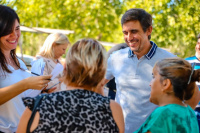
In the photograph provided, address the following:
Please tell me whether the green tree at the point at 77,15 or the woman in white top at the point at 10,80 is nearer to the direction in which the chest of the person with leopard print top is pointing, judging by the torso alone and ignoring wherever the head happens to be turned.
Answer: the green tree

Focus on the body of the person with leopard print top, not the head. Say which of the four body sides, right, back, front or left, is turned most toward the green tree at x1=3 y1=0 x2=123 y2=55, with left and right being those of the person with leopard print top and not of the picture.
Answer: front

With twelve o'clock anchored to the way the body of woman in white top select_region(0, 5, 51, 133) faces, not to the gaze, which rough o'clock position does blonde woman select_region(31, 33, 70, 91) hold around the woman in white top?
The blonde woman is roughly at 8 o'clock from the woman in white top.

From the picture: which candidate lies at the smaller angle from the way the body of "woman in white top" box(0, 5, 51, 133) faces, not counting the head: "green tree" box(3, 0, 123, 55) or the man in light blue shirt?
the man in light blue shirt

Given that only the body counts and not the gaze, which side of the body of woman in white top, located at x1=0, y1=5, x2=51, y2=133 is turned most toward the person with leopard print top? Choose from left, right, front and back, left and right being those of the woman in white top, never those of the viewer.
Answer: front

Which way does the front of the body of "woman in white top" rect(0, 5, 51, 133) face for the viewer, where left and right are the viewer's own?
facing the viewer and to the right of the viewer

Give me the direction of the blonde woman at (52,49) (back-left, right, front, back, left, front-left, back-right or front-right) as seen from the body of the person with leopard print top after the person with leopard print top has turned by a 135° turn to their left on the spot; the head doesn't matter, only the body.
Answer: back-right

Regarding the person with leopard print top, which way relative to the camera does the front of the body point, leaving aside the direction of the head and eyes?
away from the camera

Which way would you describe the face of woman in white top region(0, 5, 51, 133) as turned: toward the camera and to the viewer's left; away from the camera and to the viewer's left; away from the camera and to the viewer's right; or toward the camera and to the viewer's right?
toward the camera and to the viewer's right

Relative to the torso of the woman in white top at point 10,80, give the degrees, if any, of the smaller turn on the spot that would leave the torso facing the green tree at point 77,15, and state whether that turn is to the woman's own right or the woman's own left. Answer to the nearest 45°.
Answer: approximately 135° to the woman's own left

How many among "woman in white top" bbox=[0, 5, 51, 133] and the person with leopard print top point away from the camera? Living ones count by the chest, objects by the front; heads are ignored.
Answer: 1

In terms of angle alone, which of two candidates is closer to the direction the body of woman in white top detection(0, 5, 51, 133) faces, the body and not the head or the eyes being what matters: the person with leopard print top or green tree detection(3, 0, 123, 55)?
the person with leopard print top

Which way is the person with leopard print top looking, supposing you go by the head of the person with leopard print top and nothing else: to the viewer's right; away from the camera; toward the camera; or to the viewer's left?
away from the camera

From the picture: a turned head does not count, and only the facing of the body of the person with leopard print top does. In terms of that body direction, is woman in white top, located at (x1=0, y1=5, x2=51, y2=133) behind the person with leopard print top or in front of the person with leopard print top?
in front

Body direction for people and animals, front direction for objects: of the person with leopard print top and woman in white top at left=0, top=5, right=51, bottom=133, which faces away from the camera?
the person with leopard print top

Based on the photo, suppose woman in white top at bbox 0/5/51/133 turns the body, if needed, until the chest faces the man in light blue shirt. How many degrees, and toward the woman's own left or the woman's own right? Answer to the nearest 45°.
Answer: approximately 45° to the woman's own left

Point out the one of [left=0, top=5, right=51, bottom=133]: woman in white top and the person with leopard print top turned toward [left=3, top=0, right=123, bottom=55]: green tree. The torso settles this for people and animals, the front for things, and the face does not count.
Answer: the person with leopard print top
